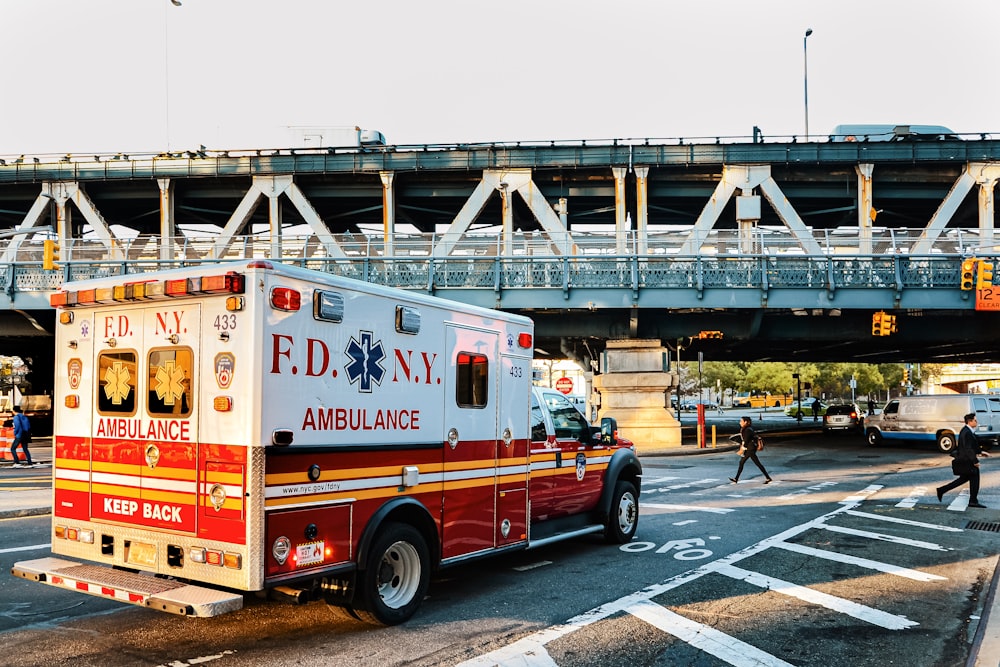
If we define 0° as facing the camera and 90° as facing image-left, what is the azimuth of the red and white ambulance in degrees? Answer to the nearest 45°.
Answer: approximately 225°

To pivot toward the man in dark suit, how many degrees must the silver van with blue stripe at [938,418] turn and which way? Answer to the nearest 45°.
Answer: approximately 135° to its left
